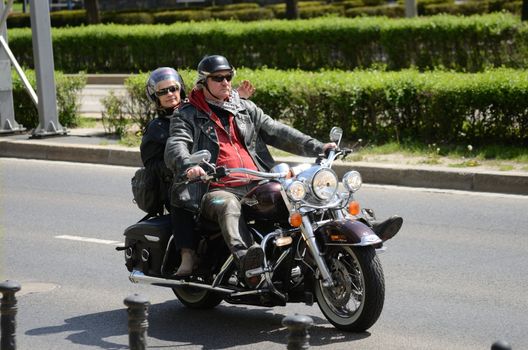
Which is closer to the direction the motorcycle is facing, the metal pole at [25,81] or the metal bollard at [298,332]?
the metal bollard

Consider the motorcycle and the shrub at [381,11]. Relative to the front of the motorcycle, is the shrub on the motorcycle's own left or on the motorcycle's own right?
on the motorcycle's own left

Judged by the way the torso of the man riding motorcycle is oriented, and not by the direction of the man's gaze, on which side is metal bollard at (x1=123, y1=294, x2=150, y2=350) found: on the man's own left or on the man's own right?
on the man's own right

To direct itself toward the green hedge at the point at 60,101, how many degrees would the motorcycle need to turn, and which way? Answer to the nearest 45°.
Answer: approximately 135° to its left

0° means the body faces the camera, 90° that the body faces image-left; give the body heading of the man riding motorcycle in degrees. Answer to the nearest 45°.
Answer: approximately 315°

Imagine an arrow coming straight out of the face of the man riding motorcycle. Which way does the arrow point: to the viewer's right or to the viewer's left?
to the viewer's right

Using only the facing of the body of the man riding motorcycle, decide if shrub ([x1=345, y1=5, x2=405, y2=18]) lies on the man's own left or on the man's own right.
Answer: on the man's own left

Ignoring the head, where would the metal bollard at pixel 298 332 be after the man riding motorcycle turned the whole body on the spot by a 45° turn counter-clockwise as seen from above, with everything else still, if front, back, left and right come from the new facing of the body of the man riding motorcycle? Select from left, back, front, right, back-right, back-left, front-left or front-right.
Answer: right

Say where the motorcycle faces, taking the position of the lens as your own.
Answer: facing the viewer and to the right of the viewer

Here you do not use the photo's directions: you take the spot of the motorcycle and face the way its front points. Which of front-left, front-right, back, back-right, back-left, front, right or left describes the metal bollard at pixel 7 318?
right

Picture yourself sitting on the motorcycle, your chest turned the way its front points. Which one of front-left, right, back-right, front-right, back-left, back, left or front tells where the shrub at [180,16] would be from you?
back-left

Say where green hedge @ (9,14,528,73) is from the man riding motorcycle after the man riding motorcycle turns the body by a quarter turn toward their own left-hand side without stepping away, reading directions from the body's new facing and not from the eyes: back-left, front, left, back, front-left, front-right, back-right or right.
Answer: front-left

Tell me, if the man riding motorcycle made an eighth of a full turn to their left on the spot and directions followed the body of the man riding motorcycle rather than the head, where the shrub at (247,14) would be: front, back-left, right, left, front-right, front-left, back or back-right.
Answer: left
